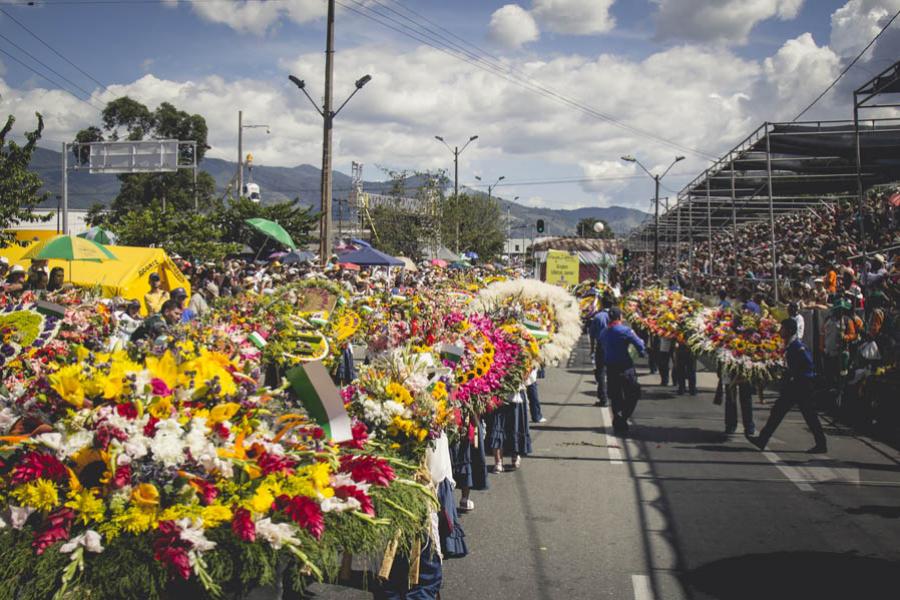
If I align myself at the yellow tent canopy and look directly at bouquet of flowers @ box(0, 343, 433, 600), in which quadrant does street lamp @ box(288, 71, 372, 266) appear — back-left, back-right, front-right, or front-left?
back-left

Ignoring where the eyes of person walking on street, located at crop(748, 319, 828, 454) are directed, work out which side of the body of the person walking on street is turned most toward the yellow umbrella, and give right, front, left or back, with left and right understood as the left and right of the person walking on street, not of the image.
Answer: front

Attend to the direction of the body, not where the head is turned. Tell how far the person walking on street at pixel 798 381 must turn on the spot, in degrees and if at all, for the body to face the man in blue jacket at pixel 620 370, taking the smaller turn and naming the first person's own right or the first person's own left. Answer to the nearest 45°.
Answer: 0° — they already face them

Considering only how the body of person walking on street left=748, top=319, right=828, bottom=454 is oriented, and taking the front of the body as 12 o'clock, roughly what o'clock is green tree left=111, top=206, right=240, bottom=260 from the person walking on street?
The green tree is roughly at 1 o'clock from the person walking on street.

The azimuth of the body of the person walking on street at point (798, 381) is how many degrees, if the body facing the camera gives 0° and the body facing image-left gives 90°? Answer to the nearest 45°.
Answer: approximately 90°

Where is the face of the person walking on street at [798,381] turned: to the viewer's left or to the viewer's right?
to the viewer's left

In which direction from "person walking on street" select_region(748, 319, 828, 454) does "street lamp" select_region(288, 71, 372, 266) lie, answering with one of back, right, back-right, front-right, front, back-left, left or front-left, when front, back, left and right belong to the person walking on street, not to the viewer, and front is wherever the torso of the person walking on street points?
front-right
